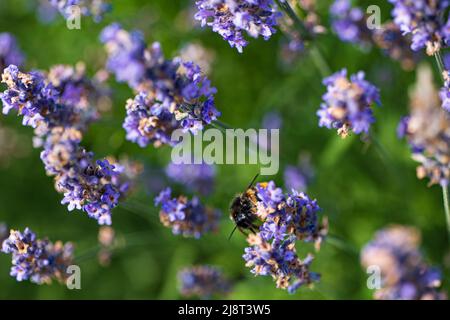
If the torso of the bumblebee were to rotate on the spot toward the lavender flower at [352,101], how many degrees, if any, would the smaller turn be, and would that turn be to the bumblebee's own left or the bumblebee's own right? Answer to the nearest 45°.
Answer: approximately 45° to the bumblebee's own left

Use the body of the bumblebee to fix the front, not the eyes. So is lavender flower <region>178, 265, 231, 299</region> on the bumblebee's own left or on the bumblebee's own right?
on the bumblebee's own left
